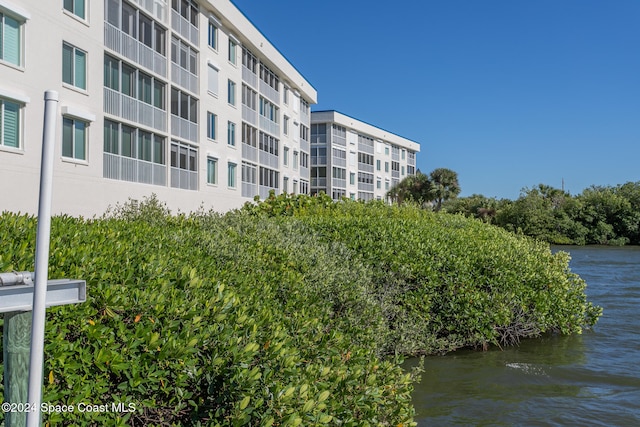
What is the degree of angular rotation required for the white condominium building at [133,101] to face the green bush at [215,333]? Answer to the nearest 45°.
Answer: approximately 45° to its right

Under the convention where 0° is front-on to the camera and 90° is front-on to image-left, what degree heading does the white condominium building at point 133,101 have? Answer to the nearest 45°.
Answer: approximately 315°
